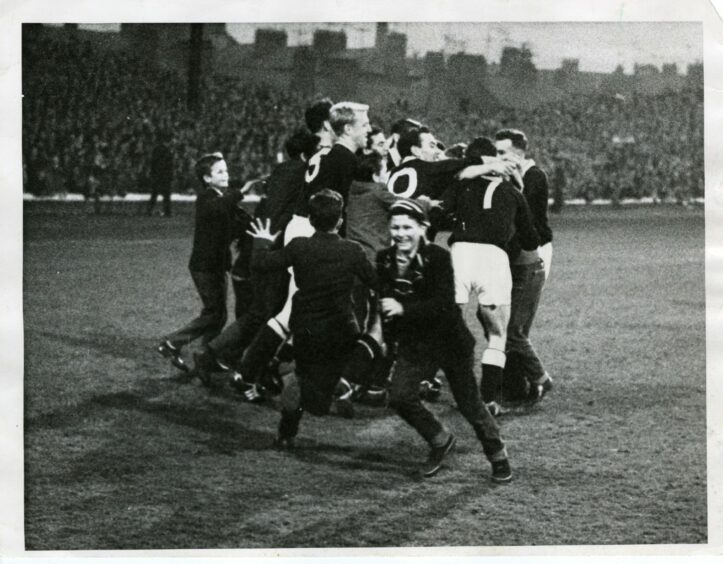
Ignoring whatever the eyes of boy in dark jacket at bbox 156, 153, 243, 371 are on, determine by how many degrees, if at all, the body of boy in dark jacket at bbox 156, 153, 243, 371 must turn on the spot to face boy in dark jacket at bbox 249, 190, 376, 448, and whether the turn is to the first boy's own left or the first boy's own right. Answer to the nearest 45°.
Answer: approximately 45° to the first boy's own right

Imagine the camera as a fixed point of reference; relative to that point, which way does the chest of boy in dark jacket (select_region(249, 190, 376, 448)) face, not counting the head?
away from the camera

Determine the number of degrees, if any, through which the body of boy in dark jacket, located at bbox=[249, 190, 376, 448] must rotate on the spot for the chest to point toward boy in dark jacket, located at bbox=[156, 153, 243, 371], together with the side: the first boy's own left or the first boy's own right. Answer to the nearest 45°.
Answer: approximately 45° to the first boy's own left

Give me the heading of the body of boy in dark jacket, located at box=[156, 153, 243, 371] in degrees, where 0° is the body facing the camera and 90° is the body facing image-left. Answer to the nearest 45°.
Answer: approximately 270°
